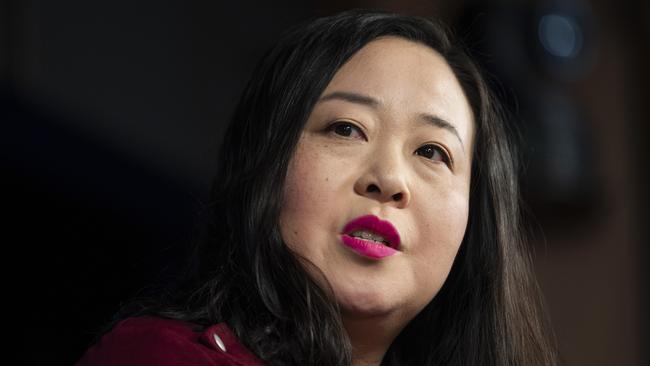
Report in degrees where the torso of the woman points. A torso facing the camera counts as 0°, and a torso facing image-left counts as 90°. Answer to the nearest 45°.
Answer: approximately 315°
